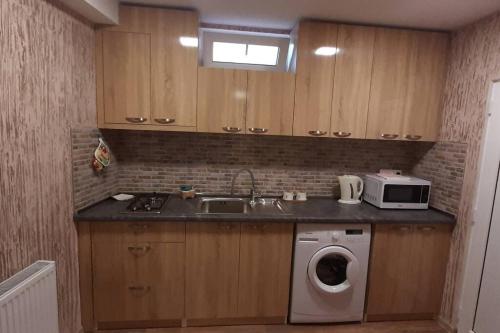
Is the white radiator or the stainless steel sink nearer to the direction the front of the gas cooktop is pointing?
the white radiator

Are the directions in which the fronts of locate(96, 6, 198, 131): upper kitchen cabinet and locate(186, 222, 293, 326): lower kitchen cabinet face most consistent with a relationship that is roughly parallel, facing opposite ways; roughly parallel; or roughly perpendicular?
roughly parallel

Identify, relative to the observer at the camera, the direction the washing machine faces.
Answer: facing the viewer

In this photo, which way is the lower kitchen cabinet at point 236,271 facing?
toward the camera

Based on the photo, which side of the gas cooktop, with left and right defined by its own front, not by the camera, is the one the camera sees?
front

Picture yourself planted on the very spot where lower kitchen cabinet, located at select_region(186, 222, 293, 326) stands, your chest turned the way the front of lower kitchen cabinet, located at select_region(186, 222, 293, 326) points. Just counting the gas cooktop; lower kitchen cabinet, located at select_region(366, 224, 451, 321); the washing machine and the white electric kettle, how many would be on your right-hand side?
1

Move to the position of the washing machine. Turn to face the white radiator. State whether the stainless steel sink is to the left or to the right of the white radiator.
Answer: right

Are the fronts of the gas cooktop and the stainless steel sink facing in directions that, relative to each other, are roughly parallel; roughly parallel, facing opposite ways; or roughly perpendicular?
roughly parallel
